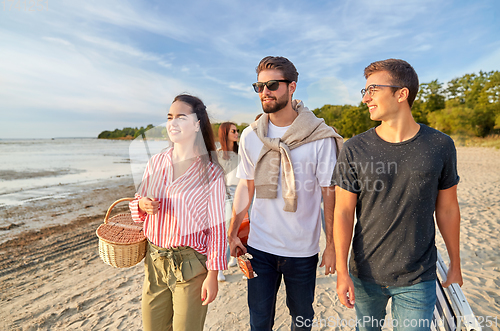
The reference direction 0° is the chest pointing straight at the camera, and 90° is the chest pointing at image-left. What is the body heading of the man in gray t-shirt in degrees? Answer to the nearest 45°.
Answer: approximately 0°

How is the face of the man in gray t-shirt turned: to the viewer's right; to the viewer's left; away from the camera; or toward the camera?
to the viewer's left

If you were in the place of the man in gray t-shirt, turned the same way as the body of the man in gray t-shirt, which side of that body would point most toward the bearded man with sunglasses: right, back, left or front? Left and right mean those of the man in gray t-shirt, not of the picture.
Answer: right

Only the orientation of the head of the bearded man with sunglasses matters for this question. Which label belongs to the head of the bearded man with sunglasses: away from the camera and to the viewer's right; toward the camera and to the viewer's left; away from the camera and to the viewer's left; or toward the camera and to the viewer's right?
toward the camera and to the viewer's left

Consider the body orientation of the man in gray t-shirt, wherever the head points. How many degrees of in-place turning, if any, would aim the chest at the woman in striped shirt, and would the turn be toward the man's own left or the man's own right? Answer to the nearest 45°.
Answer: approximately 45° to the man's own right
